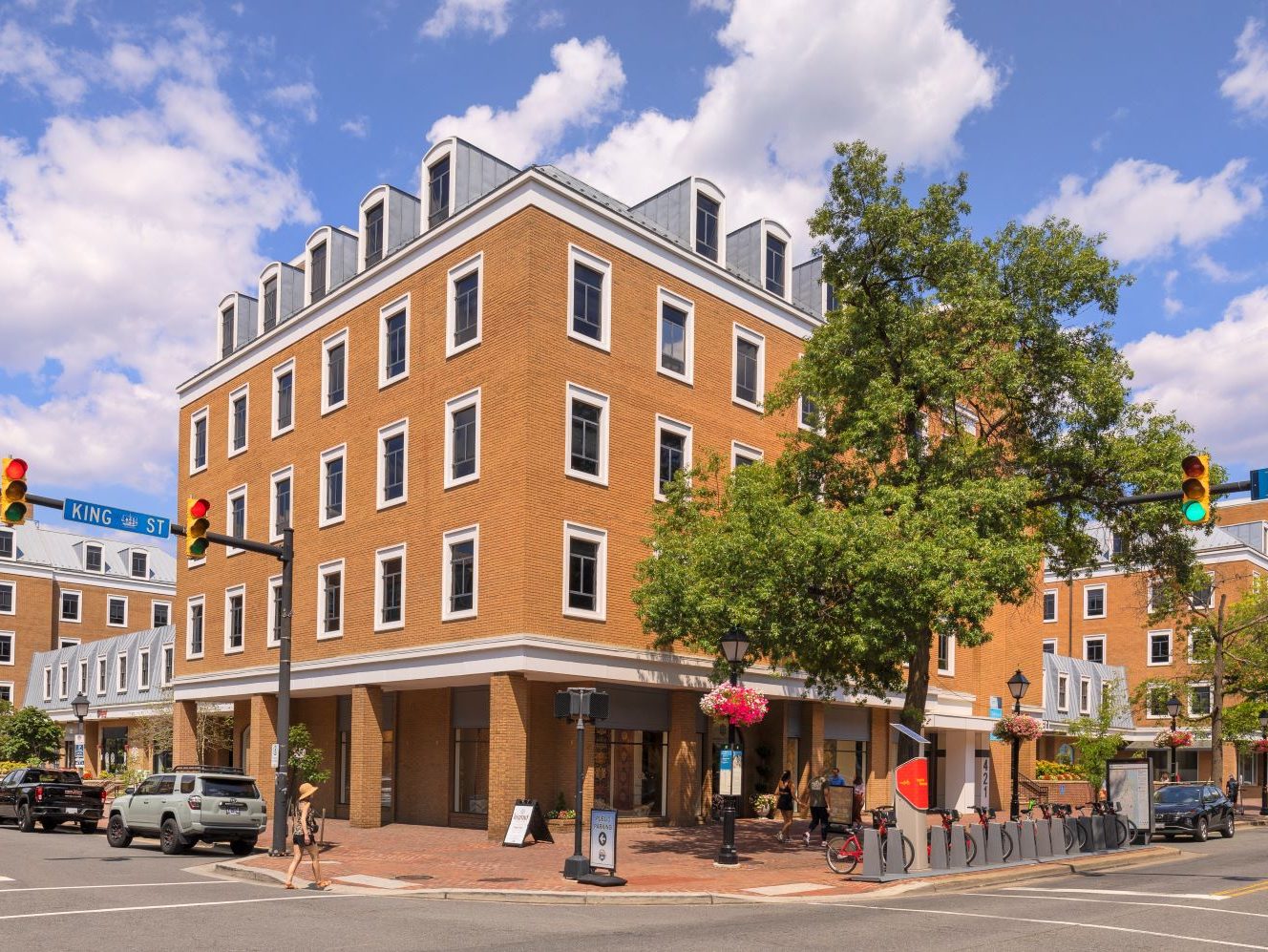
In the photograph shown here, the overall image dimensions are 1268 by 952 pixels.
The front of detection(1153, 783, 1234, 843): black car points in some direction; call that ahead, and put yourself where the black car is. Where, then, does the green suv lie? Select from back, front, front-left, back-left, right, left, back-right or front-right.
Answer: front

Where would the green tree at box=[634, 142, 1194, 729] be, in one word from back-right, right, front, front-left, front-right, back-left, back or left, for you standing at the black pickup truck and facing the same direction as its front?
back

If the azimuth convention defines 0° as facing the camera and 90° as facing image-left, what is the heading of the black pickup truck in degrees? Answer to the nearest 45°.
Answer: approximately 135°

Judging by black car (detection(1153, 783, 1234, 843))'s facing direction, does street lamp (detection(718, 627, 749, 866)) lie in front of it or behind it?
in front

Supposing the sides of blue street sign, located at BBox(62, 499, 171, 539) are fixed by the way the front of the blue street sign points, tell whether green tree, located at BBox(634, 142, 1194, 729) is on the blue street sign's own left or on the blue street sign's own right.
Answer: on the blue street sign's own left

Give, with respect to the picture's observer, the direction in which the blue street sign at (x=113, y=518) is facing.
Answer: facing the viewer

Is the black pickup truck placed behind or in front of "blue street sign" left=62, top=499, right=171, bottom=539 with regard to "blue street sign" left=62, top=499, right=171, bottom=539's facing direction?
behind

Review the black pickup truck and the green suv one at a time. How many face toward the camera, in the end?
0

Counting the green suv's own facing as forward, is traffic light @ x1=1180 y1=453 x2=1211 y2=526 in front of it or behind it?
behind

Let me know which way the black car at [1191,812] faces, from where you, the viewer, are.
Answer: facing the viewer and to the left of the viewer
